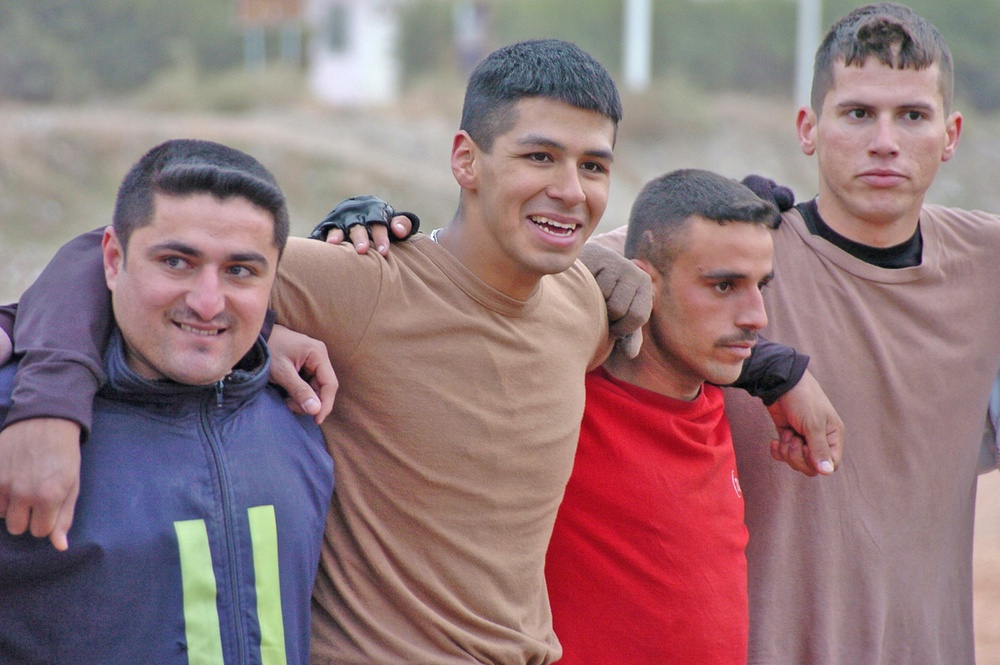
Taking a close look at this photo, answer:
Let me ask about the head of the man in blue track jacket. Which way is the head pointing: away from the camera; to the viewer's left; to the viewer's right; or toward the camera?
toward the camera

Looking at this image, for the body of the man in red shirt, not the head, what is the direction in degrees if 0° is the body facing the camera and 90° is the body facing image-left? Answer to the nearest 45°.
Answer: approximately 315°

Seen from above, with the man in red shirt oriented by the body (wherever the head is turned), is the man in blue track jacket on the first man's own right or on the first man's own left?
on the first man's own right

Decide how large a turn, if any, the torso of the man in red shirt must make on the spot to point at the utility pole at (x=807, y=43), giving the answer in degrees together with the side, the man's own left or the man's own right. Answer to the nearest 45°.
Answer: approximately 135° to the man's own left

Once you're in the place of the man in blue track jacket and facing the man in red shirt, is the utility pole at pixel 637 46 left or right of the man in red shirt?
left

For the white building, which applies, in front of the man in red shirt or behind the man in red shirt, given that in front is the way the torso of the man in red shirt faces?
behind

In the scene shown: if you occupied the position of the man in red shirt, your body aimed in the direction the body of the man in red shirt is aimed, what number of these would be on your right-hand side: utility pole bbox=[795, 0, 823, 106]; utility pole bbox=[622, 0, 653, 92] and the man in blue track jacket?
1

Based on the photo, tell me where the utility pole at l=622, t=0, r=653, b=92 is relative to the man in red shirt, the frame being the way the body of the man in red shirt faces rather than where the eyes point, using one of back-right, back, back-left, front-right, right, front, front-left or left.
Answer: back-left
